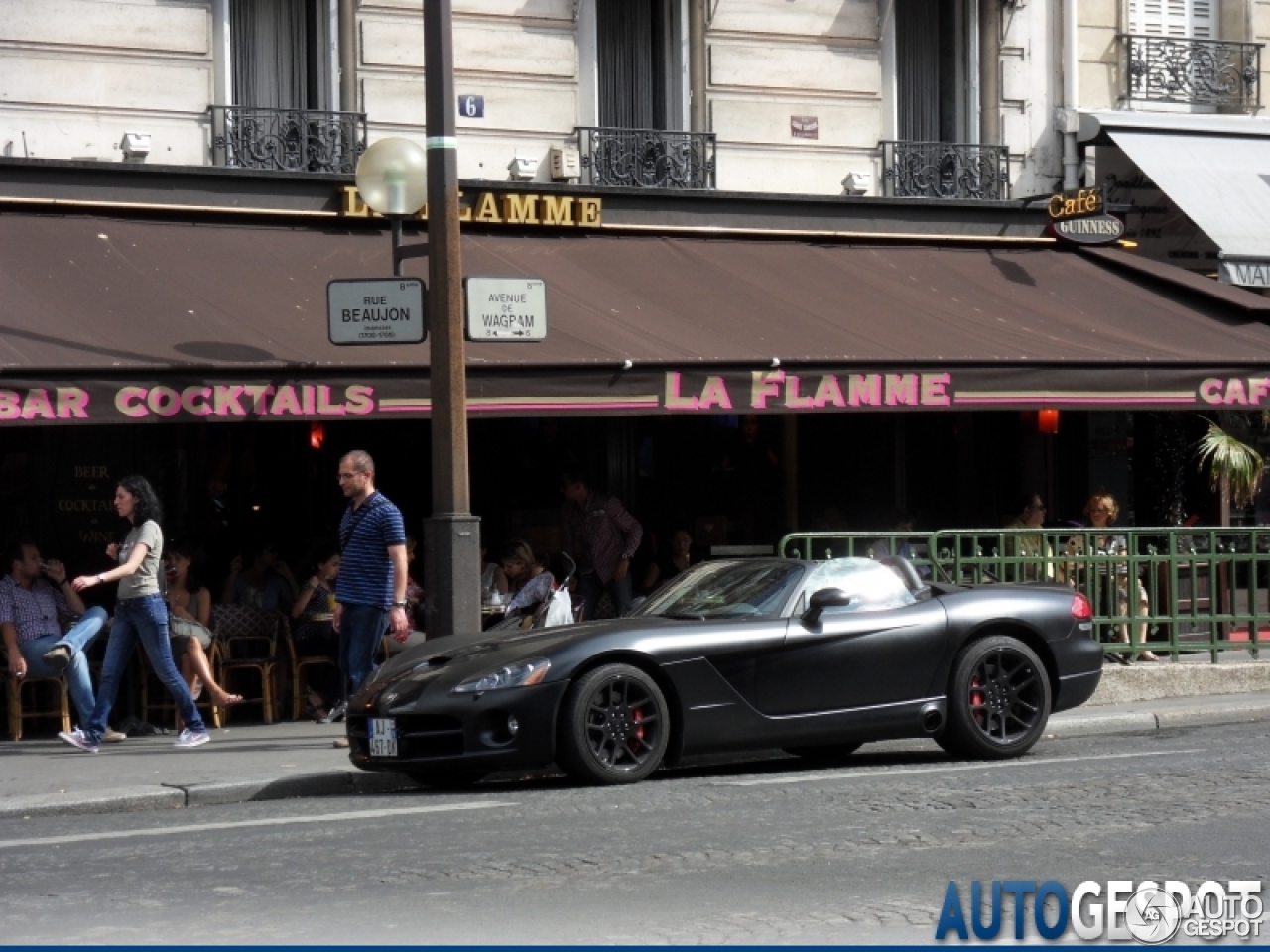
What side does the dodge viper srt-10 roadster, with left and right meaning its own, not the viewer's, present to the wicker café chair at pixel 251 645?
right

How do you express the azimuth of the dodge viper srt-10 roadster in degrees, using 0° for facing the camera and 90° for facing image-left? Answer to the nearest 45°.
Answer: approximately 45°

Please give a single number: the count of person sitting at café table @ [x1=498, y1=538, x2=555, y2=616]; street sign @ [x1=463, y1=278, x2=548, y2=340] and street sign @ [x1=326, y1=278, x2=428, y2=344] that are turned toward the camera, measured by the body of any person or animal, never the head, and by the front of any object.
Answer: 2

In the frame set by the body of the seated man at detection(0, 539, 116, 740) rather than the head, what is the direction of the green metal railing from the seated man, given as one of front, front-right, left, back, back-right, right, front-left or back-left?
front-left

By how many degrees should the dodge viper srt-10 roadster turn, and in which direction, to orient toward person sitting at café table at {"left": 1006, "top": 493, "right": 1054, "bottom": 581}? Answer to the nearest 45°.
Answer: approximately 180°

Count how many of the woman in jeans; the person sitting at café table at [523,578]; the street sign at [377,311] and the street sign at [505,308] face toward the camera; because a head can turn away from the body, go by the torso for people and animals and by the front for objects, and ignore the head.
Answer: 2

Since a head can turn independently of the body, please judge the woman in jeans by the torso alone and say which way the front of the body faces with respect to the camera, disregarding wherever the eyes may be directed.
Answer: to the viewer's left

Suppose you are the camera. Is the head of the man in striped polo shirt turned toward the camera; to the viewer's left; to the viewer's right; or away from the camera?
to the viewer's left

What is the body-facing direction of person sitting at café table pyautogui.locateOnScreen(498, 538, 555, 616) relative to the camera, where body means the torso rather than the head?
to the viewer's left
